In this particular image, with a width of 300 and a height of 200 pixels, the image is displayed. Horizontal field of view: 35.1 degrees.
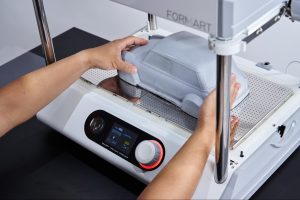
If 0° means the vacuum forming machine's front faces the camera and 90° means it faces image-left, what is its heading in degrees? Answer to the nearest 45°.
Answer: approximately 45°
